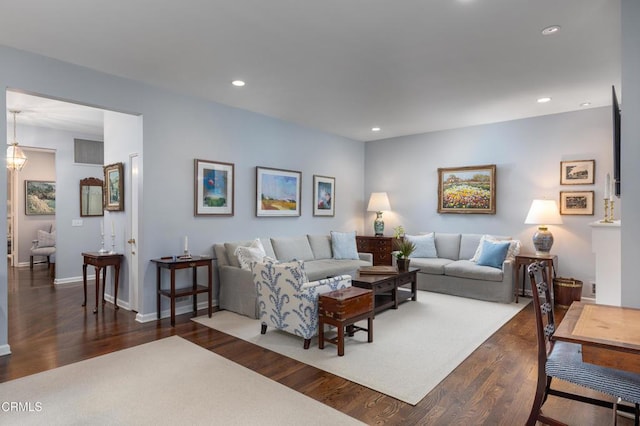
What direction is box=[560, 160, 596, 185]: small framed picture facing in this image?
toward the camera

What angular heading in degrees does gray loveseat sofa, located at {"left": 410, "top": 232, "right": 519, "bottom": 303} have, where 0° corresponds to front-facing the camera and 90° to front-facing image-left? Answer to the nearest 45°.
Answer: approximately 45°

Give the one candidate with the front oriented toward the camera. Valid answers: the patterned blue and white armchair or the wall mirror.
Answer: the wall mirror

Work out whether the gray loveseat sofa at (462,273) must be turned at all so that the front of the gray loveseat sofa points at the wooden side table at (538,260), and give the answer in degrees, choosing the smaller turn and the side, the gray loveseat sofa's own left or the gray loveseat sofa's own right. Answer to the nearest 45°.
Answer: approximately 135° to the gray loveseat sofa's own left

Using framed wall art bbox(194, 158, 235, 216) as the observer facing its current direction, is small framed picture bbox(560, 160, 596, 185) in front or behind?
in front

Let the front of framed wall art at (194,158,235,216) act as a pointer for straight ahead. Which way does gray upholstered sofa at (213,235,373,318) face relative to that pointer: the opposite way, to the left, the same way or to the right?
the same way

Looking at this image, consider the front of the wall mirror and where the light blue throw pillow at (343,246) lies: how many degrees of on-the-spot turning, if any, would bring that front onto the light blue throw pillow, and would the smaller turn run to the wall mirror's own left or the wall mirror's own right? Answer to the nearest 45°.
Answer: approximately 45° to the wall mirror's own left

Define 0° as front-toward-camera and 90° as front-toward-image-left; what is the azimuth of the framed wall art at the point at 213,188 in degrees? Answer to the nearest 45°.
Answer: approximately 315°

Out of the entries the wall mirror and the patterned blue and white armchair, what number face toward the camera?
1

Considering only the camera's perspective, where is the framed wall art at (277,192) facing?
facing the viewer and to the right of the viewer

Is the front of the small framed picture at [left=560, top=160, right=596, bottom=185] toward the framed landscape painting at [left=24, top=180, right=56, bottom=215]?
no

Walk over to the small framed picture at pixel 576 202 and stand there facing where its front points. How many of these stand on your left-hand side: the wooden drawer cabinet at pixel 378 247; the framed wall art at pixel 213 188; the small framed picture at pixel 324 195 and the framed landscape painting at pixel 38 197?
0

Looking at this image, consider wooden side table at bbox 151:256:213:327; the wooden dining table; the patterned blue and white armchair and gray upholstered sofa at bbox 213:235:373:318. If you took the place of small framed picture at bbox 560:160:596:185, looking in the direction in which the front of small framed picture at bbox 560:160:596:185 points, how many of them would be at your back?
0

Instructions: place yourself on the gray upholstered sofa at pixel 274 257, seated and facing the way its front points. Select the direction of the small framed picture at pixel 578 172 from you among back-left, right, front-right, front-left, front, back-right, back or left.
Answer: front-left

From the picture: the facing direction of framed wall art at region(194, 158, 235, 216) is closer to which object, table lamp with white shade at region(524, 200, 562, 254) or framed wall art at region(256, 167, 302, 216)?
the table lamp with white shade

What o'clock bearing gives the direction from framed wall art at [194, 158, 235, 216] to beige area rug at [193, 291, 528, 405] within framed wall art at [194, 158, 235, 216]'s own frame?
The beige area rug is roughly at 12 o'clock from the framed wall art.

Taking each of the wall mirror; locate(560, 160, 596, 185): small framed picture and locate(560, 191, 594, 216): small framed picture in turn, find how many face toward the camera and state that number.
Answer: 3

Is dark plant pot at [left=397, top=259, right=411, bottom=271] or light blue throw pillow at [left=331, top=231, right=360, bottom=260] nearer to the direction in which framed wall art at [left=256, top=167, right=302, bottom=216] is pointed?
the dark plant pot

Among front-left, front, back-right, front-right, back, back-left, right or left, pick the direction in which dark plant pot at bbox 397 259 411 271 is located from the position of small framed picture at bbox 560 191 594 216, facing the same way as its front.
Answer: front-right
